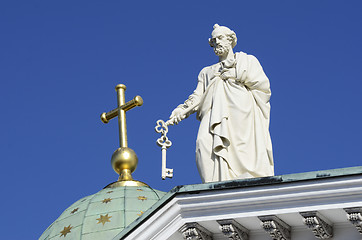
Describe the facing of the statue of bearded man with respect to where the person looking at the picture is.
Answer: facing the viewer and to the left of the viewer

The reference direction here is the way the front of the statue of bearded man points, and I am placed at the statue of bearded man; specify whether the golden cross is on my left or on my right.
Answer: on my right
